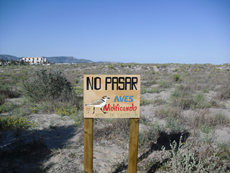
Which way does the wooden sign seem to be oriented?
toward the camera

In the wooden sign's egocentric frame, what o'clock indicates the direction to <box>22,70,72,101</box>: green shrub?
The green shrub is roughly at 5 o'clock from the wooden sign.

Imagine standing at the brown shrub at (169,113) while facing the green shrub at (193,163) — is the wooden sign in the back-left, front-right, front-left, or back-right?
front-right

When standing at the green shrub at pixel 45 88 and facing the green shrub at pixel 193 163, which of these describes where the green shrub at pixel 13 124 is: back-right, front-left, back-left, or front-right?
front-right

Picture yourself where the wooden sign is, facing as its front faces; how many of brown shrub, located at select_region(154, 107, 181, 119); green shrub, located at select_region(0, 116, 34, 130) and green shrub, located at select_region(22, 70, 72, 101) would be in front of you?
0

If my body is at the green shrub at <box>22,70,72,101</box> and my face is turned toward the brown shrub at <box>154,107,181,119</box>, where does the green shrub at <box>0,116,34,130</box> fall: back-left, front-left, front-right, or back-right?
front-right

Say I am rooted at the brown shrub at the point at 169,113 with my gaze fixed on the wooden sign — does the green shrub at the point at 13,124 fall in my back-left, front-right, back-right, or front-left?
front-right

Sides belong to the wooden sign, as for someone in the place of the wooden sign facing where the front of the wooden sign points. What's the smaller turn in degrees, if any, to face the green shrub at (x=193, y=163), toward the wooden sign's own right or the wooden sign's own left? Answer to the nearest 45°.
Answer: approximately 90° to the wooden sign's own left

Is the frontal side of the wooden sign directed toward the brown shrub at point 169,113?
no

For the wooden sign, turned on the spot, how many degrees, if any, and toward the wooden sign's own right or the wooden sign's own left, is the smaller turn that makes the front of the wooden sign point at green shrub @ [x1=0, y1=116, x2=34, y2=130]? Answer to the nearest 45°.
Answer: approximately 135° to the wooden sign's own right

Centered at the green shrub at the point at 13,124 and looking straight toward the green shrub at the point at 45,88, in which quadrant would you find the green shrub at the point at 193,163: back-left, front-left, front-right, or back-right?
back-right
